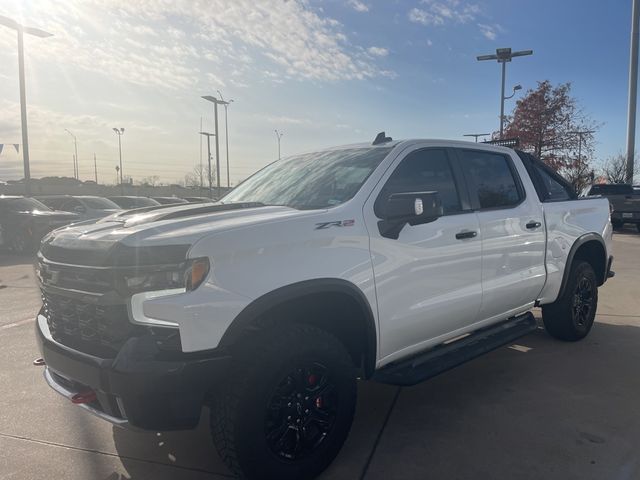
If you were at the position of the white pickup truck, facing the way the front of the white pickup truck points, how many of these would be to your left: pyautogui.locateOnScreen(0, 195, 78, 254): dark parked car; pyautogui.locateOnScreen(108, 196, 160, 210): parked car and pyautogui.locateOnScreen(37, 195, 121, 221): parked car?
0

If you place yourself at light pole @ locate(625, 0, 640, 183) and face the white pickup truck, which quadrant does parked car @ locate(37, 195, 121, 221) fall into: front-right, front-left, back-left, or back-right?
front-right

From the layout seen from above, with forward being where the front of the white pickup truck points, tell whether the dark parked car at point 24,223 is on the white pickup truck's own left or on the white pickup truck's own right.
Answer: on the white pickup truck's own right

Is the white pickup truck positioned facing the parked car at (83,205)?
no

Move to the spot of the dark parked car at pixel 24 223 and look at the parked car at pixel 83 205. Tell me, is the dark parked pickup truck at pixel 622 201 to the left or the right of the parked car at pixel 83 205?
right

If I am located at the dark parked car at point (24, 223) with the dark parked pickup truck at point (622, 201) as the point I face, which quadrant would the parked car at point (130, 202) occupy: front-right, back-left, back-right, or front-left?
front-left

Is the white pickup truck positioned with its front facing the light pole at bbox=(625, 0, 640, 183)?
no

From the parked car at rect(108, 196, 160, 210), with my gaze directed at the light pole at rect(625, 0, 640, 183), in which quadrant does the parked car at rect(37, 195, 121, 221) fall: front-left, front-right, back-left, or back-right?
back-right

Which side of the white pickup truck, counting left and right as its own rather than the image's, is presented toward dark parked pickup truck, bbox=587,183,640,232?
back

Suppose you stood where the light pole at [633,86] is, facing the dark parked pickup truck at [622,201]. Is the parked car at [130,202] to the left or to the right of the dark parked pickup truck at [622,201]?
right

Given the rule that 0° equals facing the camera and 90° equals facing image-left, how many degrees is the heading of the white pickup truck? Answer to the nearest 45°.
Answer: approximately 45°

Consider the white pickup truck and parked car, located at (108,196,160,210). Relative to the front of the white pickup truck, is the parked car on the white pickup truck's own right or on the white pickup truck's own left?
on the white pickup truck's own right
